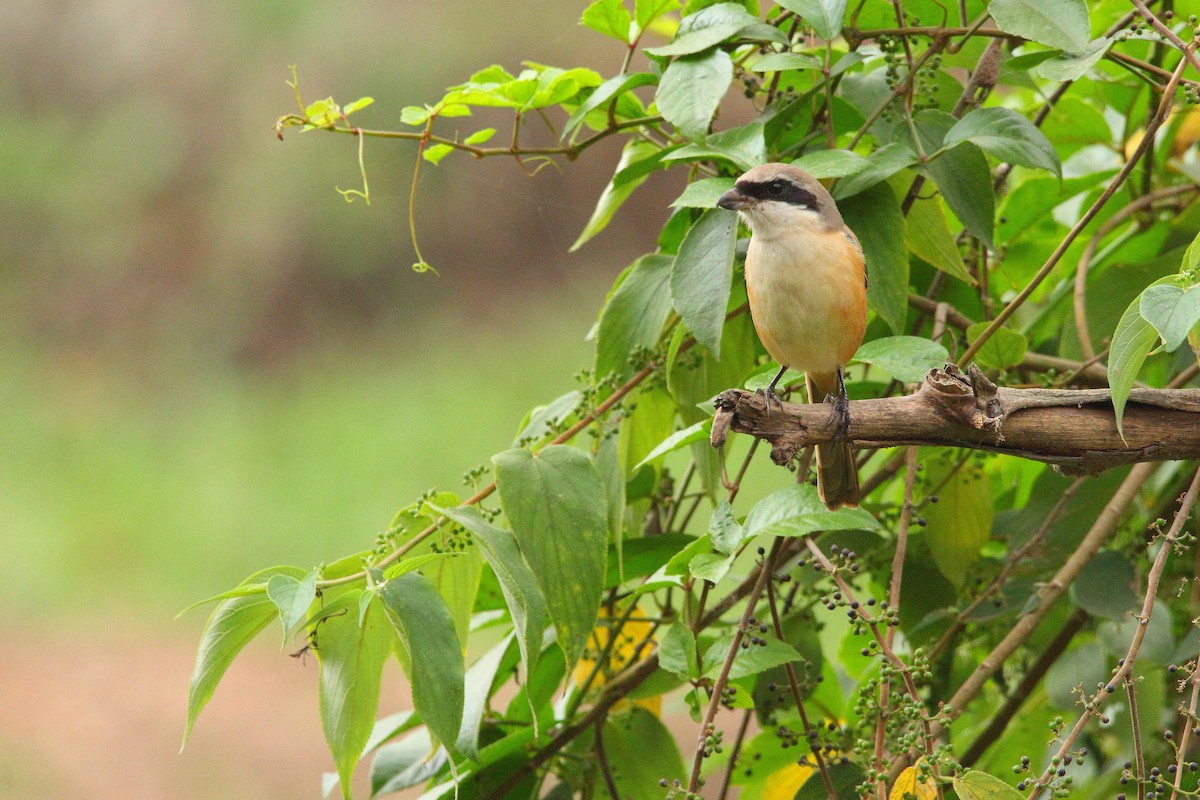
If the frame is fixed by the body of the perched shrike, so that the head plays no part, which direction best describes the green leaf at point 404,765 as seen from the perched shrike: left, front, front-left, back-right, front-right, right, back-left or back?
front-right

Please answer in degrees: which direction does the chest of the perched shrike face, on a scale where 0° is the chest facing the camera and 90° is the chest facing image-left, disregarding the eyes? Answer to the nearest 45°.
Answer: approximately 45°
